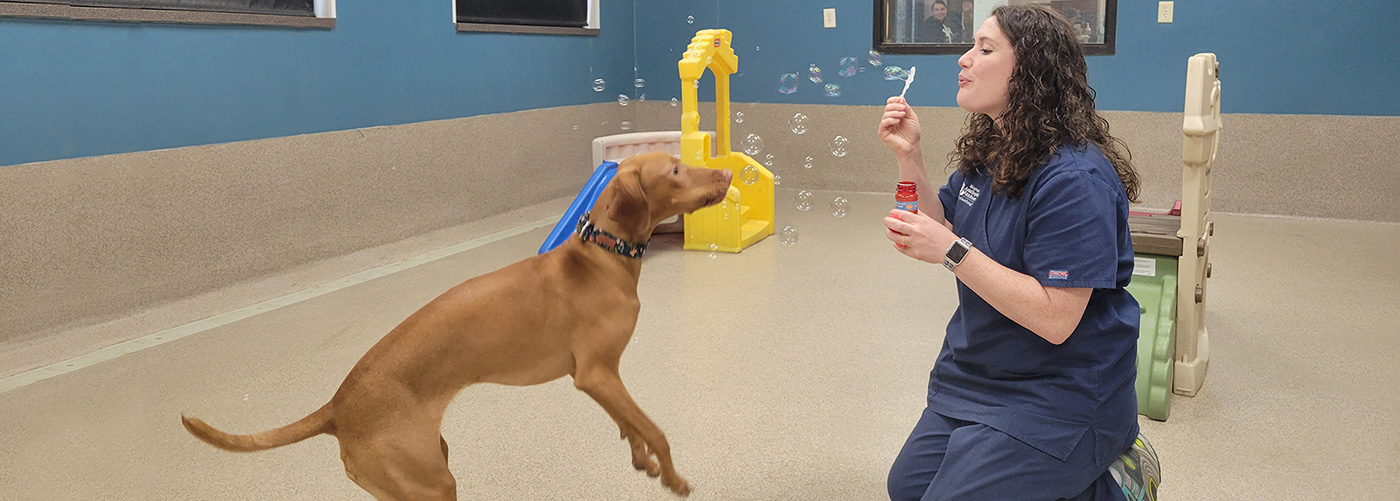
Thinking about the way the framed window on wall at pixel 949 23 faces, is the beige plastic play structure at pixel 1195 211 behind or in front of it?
in front

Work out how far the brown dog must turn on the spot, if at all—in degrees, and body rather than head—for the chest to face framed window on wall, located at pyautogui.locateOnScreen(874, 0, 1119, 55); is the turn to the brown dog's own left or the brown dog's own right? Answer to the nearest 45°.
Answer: approximately 45° to the brown dog's own left

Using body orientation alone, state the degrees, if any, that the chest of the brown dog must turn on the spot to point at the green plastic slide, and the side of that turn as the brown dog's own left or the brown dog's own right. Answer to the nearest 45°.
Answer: approximately 45° to the brown dog's own left

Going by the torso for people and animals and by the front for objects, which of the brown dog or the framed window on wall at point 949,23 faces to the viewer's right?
the brown dog

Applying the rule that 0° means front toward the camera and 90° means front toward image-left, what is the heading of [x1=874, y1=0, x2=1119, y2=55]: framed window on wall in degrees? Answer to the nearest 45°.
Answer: approximately 0°

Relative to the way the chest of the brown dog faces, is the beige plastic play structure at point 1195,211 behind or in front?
in front

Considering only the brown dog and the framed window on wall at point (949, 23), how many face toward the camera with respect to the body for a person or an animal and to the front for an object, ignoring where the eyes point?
1

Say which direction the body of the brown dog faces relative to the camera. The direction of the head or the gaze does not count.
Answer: to the viewer's right
